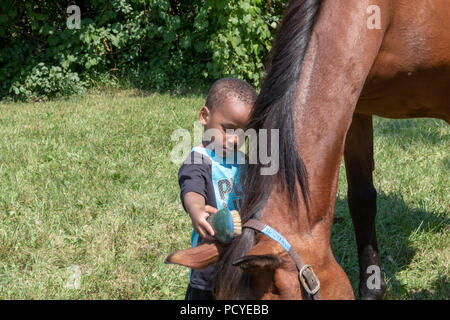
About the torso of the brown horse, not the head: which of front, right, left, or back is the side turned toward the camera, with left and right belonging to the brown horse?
left

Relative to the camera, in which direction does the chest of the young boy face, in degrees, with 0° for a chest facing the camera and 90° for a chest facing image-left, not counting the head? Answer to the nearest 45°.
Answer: approximately 315°

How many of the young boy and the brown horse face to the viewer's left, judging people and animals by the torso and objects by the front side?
1

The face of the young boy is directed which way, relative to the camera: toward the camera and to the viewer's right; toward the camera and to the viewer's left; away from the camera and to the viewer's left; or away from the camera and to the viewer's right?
toward the camera and to the viewer's right
